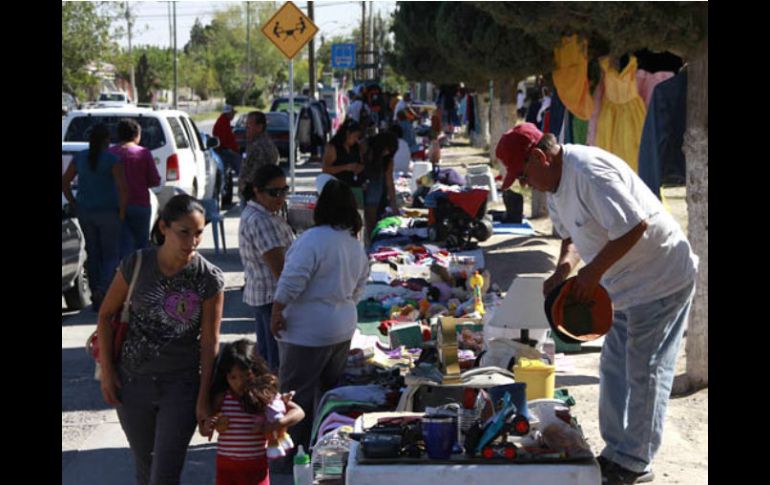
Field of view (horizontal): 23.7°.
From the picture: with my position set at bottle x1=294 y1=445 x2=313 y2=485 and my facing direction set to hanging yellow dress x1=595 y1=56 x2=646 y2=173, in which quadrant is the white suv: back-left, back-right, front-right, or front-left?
front-left

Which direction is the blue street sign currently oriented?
toward the camera

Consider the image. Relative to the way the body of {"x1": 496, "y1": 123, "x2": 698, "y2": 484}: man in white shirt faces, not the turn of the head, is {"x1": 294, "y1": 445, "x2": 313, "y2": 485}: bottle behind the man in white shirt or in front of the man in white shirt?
in front

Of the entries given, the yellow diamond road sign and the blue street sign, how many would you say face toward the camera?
2

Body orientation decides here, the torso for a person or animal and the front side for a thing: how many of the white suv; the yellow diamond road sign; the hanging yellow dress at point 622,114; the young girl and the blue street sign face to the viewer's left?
0

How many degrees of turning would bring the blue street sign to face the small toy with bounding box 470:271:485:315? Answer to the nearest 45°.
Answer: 0° — it already faces it

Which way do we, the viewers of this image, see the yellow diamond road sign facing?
facing the viewer

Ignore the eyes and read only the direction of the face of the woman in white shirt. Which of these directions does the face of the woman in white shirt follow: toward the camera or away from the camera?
away from the camera

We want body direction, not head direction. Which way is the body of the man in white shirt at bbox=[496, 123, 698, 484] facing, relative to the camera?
to the viewer's left

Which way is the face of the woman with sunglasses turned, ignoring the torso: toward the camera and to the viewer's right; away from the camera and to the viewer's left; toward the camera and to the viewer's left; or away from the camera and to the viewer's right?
toward the camera and to the viewer's right

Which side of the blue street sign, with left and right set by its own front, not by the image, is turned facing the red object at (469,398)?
front

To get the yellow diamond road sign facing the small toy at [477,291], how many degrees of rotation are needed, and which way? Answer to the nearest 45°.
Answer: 0° — it already faces it

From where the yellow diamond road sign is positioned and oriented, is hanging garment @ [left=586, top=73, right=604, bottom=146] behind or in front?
in front

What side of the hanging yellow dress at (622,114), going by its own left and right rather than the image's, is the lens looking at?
front
